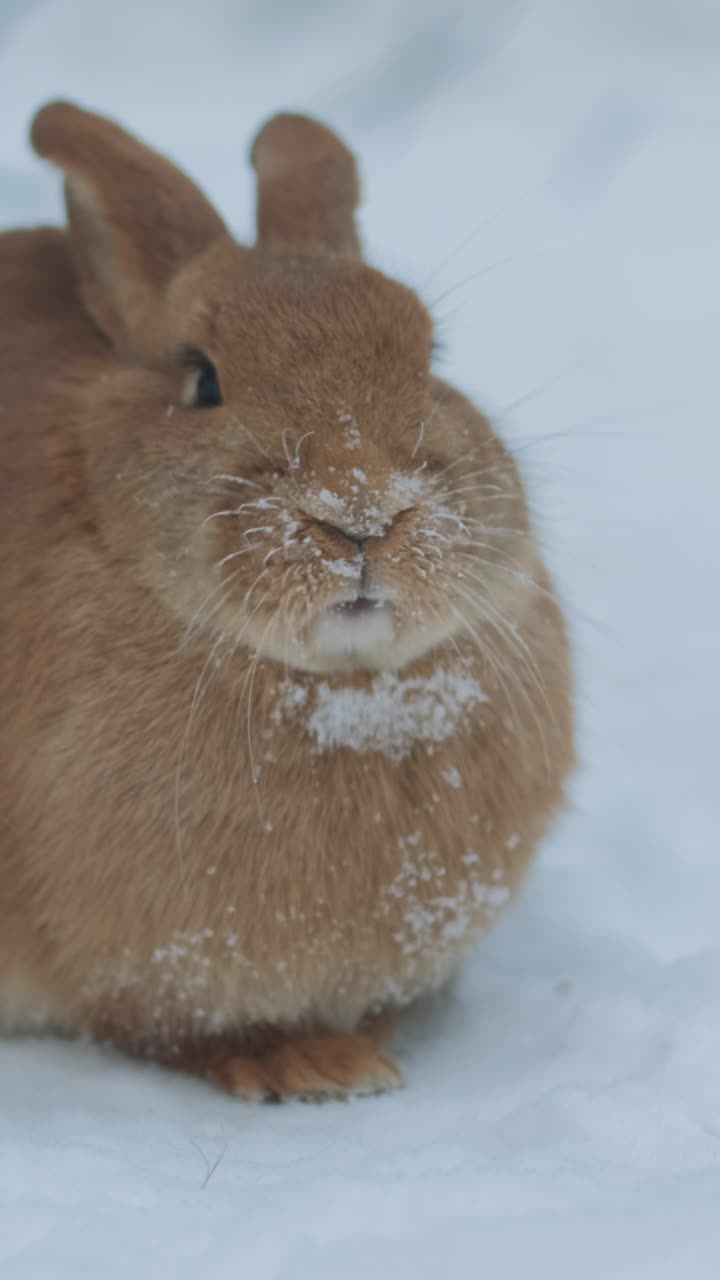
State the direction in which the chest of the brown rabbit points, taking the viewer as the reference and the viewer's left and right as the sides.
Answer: facing the viewer and to the right of the viewer
